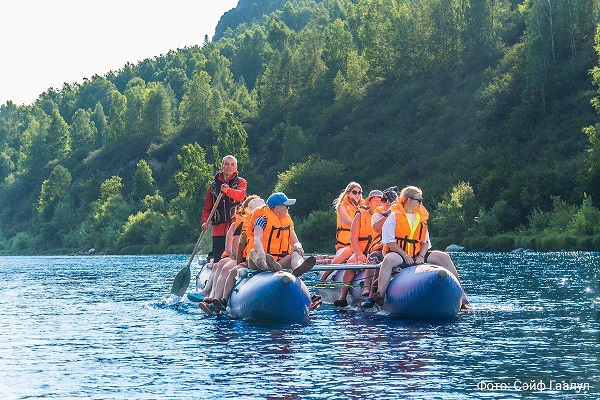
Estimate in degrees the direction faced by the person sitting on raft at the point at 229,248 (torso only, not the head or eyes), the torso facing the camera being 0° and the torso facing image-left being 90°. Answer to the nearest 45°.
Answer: approximately 45°

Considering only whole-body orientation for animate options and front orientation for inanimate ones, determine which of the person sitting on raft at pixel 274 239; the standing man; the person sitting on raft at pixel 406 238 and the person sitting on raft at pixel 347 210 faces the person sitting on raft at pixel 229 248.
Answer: the standing man

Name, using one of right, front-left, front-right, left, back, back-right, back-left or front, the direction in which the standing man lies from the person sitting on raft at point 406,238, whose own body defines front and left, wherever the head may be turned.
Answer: back-right

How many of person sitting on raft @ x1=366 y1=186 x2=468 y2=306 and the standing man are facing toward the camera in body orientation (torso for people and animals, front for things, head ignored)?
2

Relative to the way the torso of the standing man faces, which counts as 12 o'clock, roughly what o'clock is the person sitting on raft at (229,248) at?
The person sitting on raft is roughly at 12 o'clock from the standing man.

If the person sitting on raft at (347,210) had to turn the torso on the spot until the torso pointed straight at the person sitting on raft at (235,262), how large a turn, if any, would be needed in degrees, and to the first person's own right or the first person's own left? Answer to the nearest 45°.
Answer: approximately 90° to the first person's own right

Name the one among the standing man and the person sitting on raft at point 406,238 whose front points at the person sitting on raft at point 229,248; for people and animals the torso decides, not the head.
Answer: the standing man

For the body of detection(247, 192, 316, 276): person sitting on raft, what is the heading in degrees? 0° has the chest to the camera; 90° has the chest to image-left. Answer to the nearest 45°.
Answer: approximately 315°
